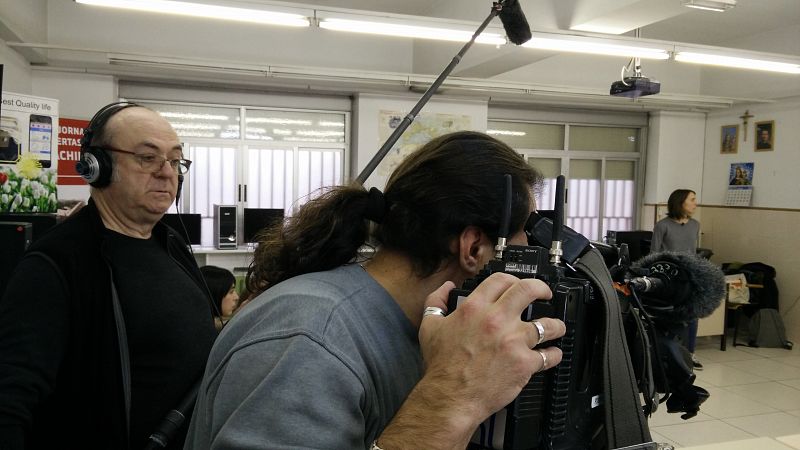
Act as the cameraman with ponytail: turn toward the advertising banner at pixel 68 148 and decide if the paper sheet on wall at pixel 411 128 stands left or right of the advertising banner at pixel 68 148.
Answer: right

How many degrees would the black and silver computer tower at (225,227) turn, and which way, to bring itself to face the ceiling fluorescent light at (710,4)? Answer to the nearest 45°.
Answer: approximately 45° to its left

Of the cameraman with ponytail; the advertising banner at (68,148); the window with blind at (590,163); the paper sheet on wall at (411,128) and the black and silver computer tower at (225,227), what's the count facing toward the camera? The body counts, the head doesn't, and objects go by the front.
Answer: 4

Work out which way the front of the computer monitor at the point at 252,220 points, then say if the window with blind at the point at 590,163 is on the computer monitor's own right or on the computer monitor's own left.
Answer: on the computer monitor's own left
